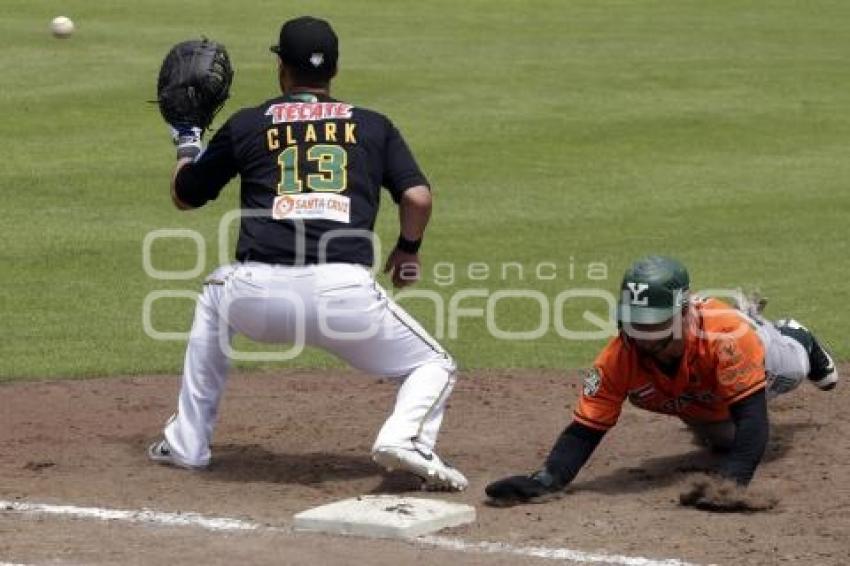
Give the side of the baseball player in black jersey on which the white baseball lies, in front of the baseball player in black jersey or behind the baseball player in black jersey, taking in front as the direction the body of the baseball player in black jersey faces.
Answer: in front

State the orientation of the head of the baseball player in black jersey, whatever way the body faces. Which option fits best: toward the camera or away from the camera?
away from the camera

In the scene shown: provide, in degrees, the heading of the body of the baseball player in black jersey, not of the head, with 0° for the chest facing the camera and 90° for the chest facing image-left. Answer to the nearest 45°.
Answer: approximately 180°
